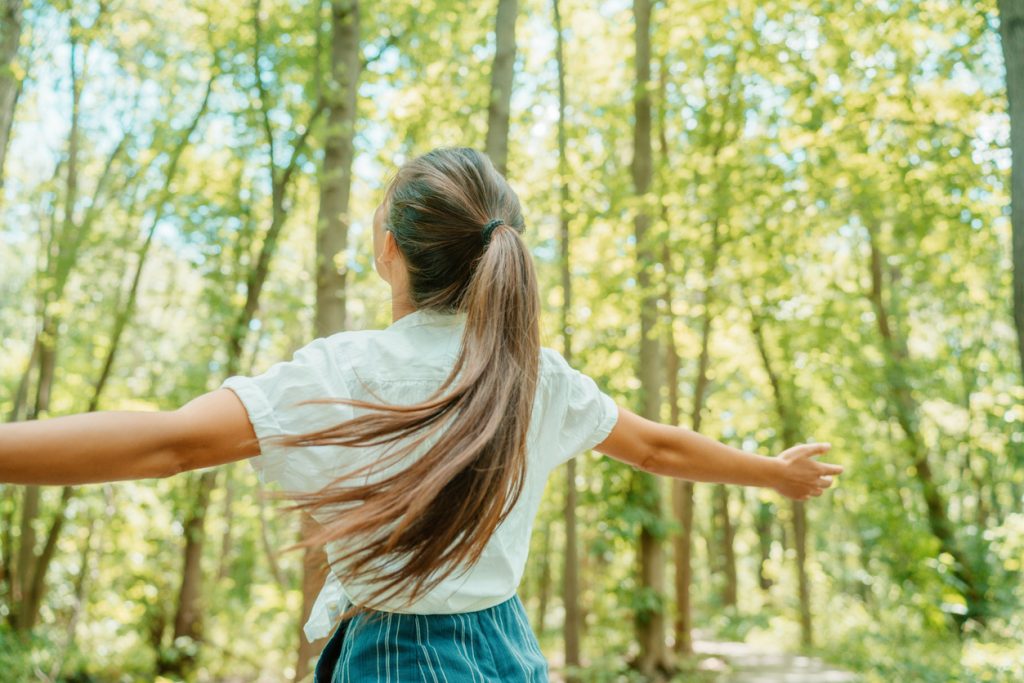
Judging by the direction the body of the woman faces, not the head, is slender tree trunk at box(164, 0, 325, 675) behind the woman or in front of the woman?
in front

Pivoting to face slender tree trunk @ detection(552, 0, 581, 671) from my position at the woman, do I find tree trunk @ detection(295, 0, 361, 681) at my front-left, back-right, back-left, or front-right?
front-left

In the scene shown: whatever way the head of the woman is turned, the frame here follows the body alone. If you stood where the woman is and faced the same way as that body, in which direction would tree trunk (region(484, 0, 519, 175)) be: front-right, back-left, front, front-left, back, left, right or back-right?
front-right

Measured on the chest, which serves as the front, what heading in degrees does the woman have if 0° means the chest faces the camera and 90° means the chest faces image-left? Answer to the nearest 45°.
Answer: approximately 135°

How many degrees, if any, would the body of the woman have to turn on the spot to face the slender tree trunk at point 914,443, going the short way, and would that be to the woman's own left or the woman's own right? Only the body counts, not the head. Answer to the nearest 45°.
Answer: approximately 90° to the woman's own right

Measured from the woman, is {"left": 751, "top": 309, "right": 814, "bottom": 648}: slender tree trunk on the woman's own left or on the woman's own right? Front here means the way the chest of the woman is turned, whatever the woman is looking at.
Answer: on the woman's own right

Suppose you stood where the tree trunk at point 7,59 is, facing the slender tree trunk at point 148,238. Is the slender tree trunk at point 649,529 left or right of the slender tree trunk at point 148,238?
right

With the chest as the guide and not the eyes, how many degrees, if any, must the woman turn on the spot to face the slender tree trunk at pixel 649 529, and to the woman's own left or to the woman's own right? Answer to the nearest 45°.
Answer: approximately 45° to the woman's own right

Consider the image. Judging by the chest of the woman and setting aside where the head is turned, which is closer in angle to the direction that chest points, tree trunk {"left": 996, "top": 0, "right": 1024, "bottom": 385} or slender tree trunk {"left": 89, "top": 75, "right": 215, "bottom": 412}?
the slender tree trunk

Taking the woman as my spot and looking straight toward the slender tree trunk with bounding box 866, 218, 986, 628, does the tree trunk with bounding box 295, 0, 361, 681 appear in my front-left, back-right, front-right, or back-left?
front-left

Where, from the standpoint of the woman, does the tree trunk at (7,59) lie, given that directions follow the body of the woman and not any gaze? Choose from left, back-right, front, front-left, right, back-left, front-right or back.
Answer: front

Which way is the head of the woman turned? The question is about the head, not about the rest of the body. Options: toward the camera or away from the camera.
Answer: away from the camera
